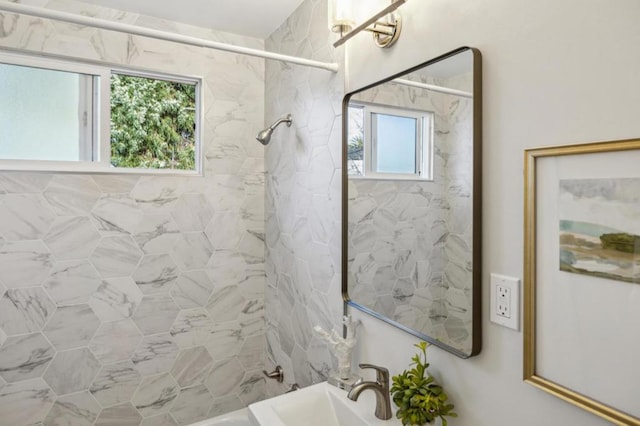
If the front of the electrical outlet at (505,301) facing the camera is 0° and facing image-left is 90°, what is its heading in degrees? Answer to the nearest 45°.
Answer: approximately 45°

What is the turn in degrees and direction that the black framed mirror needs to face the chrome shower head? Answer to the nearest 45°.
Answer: approximately 90° to its right

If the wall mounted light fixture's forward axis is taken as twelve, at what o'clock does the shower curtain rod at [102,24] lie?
The shower curtain rod is roughly at 1 o'clock from the wall mounted light fixture.

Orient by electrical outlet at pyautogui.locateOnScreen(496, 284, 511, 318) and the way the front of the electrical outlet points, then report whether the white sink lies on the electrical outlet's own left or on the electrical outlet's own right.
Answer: on the electrical outlet's own right

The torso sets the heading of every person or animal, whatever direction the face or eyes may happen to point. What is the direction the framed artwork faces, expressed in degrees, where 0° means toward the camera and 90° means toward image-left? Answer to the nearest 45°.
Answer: approximately 45°
